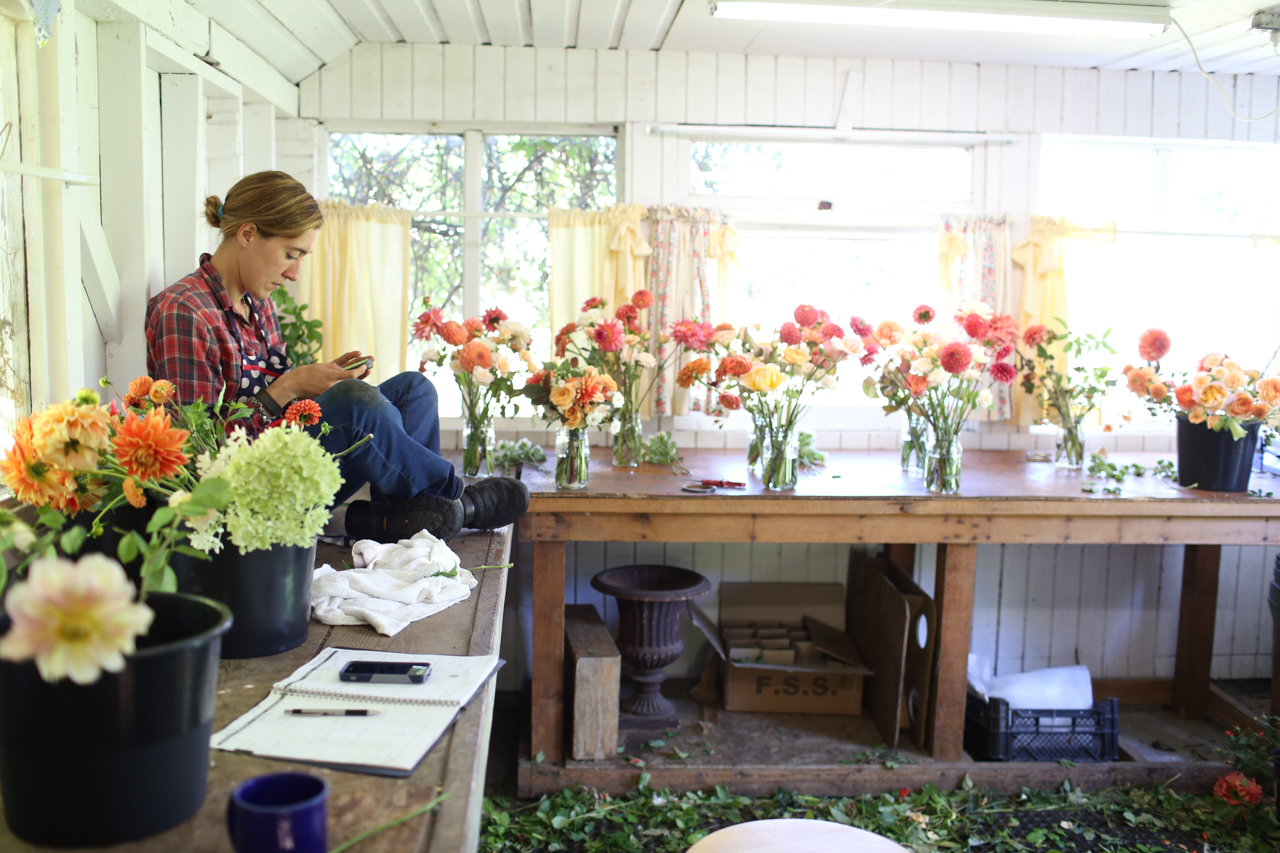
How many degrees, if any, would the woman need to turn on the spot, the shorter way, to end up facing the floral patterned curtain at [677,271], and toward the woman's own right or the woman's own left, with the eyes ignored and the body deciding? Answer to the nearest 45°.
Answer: approximately 45° to the woman's own left

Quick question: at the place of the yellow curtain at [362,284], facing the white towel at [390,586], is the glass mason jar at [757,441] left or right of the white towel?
left

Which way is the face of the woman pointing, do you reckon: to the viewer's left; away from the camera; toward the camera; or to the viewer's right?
to the viewer's right

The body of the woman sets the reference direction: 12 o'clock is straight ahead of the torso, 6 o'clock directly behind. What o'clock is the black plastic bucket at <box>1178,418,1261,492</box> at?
The black plastic bucket is roughly at 12 o'clock from the woman.

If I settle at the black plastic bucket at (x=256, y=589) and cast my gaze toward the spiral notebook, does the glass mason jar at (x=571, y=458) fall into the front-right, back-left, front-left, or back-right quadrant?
back-left

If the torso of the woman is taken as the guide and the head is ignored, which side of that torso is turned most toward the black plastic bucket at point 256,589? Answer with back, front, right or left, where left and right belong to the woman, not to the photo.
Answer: right

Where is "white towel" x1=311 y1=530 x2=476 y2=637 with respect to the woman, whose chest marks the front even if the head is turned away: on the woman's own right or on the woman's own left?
on the woman's own right

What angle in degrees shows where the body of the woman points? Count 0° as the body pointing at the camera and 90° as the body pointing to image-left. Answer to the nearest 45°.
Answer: approximately 270°

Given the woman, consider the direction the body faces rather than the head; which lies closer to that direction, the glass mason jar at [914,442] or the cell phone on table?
the glass mason jar
